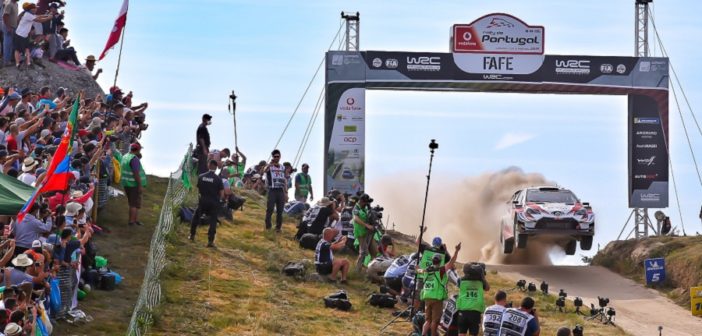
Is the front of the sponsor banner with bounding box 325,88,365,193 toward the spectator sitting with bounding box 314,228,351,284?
yes

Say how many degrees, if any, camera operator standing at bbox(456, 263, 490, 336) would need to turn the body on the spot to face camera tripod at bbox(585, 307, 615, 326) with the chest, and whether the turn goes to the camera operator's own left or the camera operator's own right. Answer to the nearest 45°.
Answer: approximately 45° to the camera operator's own right

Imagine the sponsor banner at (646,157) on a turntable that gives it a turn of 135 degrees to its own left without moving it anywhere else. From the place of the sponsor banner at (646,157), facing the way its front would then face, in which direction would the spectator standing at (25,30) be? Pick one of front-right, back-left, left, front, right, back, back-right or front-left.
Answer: back

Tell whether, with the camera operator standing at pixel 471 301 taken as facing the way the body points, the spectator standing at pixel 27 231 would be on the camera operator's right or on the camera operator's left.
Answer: on the camera operator's left

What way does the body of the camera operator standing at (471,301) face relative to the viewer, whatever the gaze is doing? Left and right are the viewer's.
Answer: facing away from the viewer

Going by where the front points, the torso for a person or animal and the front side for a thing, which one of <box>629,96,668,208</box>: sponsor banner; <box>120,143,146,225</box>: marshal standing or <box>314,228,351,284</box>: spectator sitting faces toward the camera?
the sponsor banner

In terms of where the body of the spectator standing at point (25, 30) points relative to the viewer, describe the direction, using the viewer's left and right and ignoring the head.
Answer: facing to the right of the viewer

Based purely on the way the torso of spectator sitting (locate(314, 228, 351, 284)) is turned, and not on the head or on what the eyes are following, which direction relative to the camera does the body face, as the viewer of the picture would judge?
to the viewer's right

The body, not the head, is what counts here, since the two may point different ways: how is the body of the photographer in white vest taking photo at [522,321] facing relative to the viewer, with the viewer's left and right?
facing away from the viewer and to the right of the viewer

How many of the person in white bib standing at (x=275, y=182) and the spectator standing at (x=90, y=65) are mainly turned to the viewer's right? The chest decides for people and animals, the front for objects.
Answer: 1

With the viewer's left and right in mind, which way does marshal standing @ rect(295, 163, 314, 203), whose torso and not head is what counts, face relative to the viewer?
facing the viewer and to the right of the viewer

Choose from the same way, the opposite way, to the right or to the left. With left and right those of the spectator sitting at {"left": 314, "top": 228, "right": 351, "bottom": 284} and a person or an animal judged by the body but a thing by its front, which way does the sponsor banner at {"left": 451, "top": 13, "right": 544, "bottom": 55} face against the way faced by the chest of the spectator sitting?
to the right

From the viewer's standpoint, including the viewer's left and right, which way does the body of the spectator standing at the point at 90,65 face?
facing to the right of the viewer
